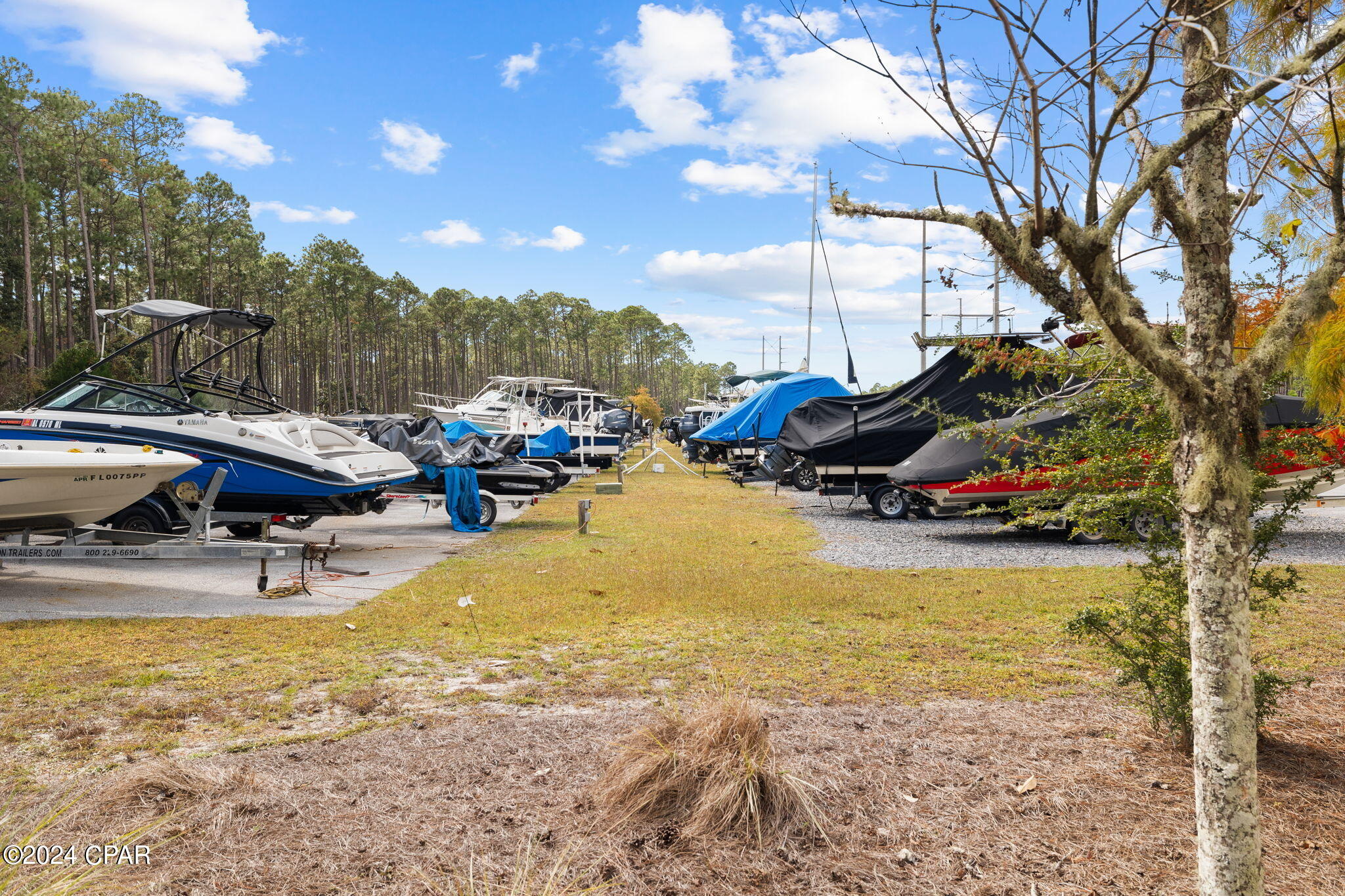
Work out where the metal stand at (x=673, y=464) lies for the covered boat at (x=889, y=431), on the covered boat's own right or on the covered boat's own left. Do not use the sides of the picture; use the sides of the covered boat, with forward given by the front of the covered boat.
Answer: on the covered boat's own left

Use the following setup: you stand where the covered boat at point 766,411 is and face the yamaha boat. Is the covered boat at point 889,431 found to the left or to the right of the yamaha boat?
left

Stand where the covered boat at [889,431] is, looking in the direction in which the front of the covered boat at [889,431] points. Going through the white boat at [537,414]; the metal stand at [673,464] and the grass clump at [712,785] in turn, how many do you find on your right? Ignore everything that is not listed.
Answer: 1

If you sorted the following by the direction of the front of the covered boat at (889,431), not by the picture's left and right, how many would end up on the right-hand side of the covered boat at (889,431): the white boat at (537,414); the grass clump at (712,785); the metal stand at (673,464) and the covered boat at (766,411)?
1

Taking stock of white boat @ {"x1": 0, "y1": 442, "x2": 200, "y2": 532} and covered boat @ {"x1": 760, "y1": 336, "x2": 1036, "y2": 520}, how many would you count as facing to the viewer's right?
2

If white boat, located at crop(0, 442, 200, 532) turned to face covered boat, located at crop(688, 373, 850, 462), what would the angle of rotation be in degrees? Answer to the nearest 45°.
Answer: approximately 45° to its left

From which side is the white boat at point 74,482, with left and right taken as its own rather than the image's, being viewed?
right

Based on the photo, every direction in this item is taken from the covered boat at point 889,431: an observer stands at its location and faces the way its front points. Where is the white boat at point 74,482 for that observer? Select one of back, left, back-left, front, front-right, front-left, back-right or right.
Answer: back-right

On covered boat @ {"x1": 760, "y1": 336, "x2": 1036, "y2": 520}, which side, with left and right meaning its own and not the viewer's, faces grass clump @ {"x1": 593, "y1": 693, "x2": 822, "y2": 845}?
right

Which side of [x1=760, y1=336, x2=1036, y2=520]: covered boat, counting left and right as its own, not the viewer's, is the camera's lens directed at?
right

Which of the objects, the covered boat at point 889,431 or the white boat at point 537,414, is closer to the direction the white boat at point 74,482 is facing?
the covered boat

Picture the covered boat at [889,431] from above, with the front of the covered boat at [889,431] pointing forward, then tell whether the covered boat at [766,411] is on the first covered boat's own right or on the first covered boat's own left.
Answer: on the first covered boat's own left
